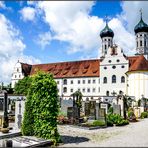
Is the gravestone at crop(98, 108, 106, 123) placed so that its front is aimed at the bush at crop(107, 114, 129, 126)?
no

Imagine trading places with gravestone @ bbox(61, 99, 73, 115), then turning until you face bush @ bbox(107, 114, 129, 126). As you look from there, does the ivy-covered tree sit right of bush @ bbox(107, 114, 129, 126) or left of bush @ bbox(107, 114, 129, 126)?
right

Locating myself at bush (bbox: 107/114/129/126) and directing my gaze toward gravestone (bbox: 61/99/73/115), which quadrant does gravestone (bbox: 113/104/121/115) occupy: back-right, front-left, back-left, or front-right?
front-right

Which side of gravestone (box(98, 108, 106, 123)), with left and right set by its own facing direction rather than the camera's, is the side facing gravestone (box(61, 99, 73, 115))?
right

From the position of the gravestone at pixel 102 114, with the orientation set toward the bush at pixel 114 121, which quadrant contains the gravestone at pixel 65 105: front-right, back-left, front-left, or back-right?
back-left

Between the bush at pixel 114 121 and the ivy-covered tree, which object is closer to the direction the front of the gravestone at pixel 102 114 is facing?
the ivy-covered tree

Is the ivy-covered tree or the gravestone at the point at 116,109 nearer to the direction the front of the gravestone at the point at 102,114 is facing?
the ivy-covered tree

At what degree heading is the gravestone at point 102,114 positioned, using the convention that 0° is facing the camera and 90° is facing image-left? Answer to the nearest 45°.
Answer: approximately 45°

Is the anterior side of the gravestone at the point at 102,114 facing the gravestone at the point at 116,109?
no

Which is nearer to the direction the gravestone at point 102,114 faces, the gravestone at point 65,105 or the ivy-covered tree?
the ivy-covered tree

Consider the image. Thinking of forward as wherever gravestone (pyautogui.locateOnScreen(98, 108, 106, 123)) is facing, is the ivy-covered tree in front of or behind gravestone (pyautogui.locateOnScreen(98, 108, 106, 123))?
in front
